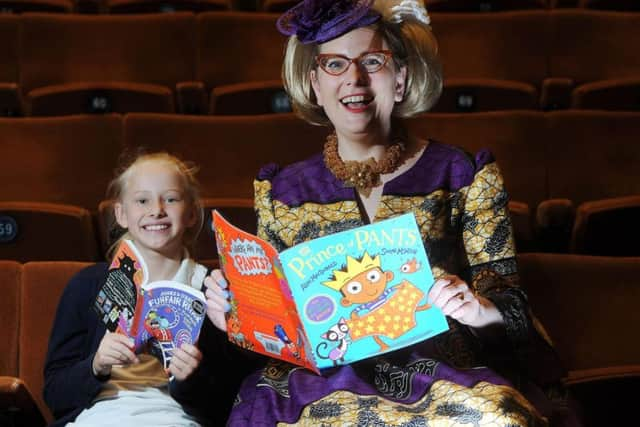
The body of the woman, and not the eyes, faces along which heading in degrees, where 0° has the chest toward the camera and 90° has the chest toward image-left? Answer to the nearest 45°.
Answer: approximately 0°

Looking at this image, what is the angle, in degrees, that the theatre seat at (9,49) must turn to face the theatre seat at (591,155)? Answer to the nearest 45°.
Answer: approximately 45° to its left

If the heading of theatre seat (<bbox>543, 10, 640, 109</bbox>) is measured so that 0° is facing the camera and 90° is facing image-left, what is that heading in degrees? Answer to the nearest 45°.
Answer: approximately 0°

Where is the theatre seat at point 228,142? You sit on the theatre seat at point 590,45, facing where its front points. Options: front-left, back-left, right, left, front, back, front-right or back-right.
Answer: front-right

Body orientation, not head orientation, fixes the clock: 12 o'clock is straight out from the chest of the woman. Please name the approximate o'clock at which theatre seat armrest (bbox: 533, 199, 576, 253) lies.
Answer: The theatre seat armrest is roughly at 7 o'clock from the woman.
